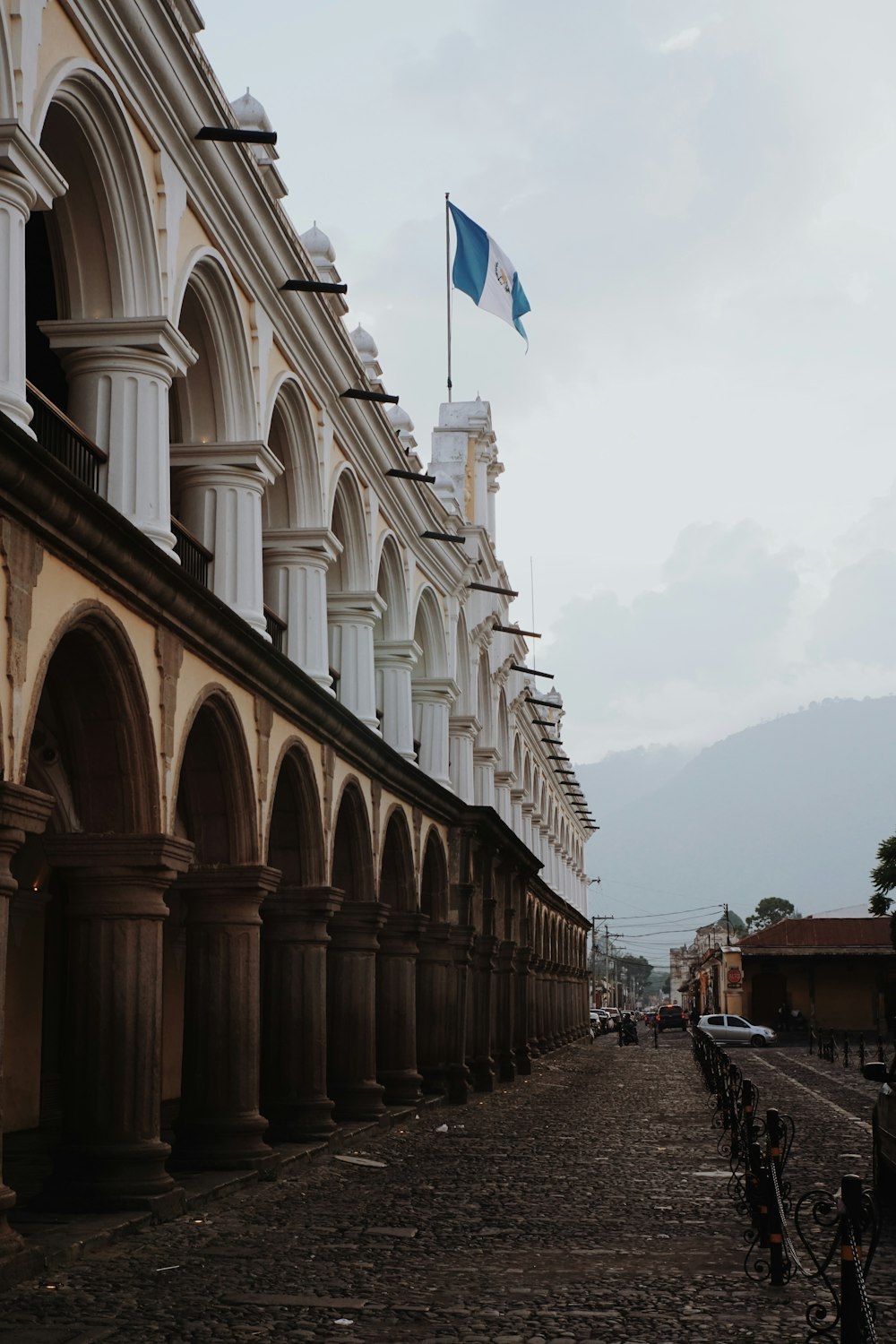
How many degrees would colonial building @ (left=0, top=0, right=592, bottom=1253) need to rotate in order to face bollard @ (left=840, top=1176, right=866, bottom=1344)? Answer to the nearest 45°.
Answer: approximately 90° to its right

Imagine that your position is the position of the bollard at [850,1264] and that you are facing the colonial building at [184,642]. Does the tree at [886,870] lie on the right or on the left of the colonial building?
right

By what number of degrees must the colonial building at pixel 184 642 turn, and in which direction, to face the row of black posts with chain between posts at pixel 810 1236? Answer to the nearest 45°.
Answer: approximately 45° to its right

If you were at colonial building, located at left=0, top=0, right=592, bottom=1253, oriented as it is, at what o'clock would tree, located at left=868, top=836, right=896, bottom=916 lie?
The tree is roughly at 10 o'clock from the colonial building.

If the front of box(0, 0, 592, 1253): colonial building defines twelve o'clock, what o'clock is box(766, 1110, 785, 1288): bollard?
The bollard is roughly at 2 o'clock from the colonial building.

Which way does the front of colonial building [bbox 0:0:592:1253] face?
to the viewer's right

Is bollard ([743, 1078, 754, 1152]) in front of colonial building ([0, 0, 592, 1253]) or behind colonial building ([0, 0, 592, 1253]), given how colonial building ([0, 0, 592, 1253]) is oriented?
in front

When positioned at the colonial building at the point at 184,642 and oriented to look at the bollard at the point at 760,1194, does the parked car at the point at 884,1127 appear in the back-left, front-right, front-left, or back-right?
front-left

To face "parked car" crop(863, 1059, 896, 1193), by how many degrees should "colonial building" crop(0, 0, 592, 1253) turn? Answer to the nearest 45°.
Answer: approximately 45° to its right
